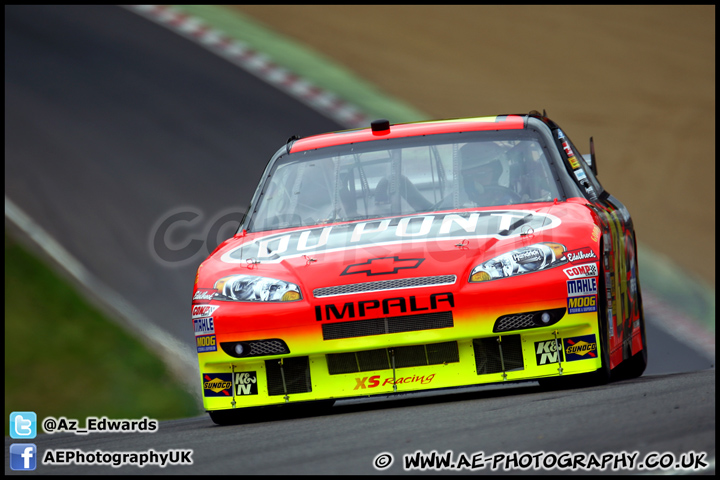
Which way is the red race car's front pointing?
toward the camera
